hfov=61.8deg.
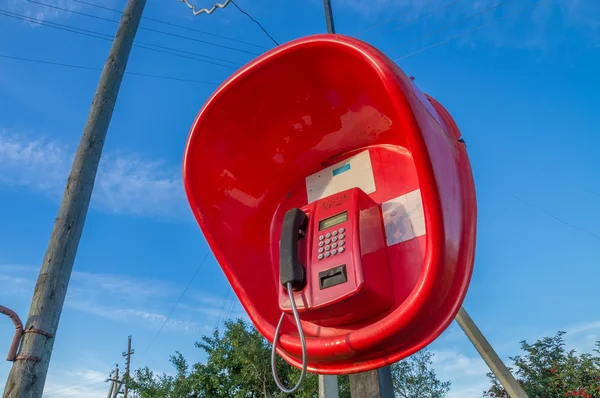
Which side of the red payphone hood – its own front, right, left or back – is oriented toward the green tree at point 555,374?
back

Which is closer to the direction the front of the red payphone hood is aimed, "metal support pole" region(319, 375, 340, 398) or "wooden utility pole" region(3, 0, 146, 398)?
the wooden utility pole

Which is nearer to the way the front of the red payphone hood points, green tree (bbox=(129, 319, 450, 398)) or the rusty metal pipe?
the rusty metal pipe

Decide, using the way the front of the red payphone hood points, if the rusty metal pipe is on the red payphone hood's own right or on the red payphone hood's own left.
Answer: on the red payphone hood's own right

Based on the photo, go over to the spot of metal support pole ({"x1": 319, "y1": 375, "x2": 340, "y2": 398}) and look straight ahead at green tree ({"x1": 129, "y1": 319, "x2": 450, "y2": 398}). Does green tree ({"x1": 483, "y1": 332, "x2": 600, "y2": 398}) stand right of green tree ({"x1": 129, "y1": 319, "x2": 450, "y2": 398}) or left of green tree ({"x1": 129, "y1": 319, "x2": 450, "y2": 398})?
right

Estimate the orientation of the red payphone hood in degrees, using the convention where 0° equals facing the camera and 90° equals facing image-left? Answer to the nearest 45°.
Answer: approximately 45°

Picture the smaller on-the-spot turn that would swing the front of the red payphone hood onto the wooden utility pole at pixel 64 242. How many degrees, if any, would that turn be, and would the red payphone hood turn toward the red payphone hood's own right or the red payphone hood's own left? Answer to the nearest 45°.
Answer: approximately 90° to the red payphone hood's own right
